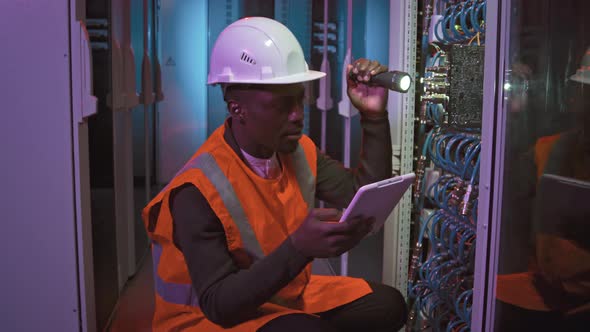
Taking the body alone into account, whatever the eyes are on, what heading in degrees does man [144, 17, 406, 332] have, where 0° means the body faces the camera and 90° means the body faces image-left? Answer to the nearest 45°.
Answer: approximately 315°
